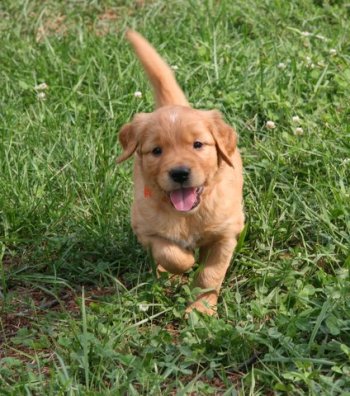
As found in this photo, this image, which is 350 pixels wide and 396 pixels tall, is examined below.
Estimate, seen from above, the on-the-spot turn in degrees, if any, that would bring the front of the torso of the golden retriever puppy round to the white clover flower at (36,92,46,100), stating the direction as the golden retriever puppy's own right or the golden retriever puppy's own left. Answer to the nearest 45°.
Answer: approximately 135° to the golden retriever puppy's own right

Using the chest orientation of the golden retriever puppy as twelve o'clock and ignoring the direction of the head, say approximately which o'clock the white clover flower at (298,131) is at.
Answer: The white clover flower is roughly at 7 o'clock from the golden retriever puppy.

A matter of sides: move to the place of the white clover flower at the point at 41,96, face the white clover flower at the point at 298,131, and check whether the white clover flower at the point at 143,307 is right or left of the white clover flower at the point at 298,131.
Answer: right

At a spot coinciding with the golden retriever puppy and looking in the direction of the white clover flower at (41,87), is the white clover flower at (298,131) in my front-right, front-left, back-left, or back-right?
front-right

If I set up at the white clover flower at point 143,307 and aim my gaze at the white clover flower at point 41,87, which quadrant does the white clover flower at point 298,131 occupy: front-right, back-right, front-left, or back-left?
front-right

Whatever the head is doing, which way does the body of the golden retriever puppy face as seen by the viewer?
toward the camera

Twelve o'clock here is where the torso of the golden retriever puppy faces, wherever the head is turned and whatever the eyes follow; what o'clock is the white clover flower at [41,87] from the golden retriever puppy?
The white clover flower is roughly at 5 o'clock from the golden retriever puppy.
